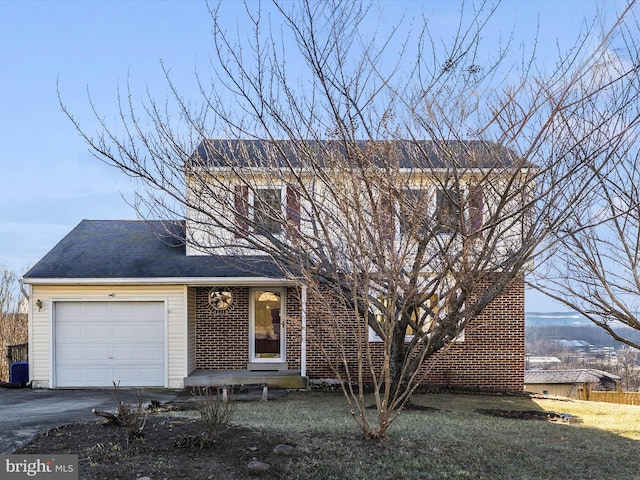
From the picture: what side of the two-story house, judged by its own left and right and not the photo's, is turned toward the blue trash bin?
right

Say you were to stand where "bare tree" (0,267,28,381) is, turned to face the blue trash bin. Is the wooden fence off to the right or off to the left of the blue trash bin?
left

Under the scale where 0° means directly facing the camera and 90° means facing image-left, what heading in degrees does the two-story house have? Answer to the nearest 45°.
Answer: approximately 0°

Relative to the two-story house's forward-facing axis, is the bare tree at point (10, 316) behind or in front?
behind

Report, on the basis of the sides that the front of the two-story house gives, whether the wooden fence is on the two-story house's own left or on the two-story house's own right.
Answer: on the two-story house's own left
